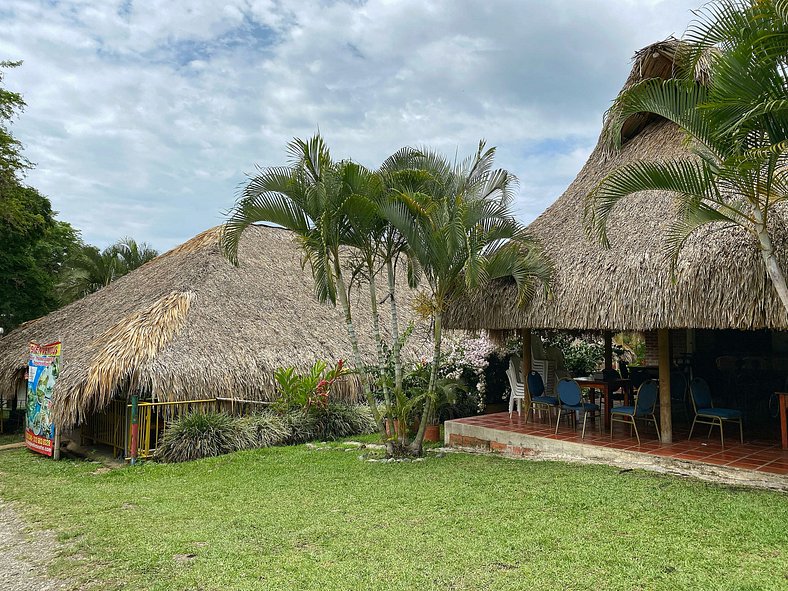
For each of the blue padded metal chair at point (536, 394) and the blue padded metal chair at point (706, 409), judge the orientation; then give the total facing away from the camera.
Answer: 0

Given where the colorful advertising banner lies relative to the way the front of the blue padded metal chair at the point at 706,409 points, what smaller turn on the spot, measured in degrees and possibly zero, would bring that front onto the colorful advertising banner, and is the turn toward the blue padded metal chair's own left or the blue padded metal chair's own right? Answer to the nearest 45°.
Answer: approximately 135° to the blue padded metal chair's own right

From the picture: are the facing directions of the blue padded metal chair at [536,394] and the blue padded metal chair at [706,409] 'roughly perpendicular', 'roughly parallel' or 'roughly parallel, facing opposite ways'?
roughly parallel

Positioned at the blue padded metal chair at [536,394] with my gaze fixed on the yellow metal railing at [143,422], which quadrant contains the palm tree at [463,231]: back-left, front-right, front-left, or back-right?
front-left

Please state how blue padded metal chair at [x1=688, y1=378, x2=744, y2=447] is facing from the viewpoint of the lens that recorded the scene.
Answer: facing the viewer and to the right of the viewer

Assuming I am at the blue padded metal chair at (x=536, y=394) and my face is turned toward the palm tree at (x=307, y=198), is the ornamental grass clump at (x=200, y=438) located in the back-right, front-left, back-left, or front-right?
front-right
